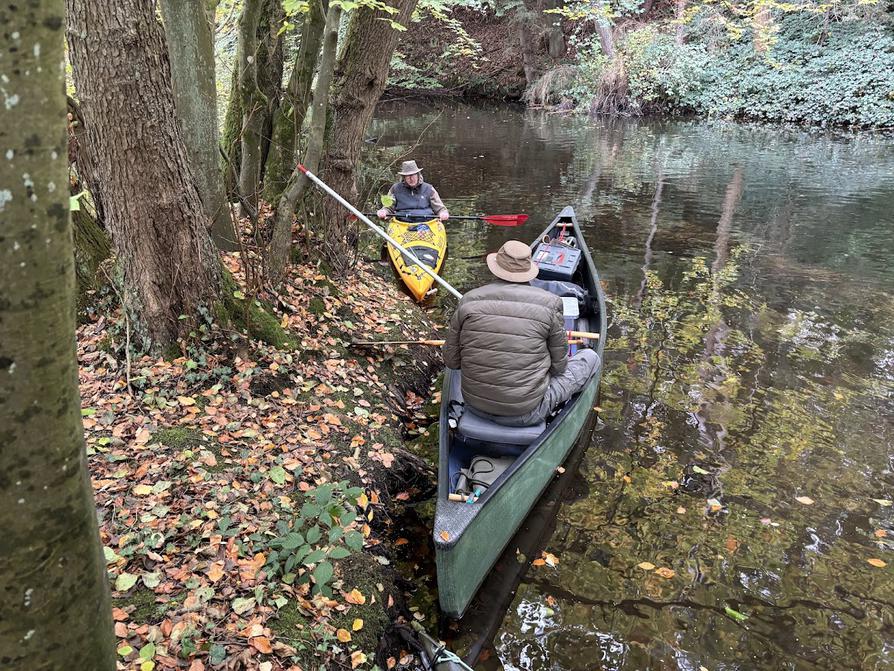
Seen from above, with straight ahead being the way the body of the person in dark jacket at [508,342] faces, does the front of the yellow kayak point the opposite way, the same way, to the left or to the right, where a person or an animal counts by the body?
the opposite way

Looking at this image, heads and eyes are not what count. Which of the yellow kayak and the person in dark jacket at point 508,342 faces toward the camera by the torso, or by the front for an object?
the yellow kayak

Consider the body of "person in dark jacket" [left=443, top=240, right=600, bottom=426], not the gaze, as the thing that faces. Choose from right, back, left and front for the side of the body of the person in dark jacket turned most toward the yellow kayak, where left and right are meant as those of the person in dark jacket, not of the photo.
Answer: front

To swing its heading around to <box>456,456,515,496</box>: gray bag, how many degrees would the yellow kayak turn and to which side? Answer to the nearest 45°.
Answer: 0° — it already faces it

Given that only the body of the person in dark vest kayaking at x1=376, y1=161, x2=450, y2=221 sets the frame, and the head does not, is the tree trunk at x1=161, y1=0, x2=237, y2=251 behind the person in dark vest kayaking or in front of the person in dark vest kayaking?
in front

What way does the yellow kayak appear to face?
toward the camera

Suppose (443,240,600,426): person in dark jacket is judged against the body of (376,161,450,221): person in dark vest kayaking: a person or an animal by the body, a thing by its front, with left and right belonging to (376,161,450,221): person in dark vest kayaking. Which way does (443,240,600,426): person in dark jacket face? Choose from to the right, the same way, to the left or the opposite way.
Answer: the opposite way

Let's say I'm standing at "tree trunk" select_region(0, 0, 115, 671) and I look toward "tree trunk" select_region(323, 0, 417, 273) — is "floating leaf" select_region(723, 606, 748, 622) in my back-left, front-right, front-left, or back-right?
front-right

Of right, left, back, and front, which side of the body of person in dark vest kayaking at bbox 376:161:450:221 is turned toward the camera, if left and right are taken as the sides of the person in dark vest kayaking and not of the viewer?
front

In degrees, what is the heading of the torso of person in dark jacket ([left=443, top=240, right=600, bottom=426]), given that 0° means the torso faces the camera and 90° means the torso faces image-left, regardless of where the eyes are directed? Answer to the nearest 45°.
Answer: approximately 180°

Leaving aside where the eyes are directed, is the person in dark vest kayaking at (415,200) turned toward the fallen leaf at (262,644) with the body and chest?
yes

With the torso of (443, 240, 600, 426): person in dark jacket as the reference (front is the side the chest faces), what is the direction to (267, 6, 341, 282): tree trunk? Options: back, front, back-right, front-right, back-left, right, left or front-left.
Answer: front-left

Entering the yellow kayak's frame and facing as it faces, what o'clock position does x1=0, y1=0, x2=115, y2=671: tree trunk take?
The tree trunk is roughly at 12 o'clock from the yellow kayak.

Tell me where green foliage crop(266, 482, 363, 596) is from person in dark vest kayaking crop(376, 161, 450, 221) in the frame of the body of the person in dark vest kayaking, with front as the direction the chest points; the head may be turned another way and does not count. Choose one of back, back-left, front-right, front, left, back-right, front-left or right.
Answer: front

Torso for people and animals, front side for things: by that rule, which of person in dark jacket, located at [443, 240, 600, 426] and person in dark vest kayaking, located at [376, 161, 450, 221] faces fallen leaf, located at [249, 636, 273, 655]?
person in dark vest kayaking, located at [376, 161, 450, 221]

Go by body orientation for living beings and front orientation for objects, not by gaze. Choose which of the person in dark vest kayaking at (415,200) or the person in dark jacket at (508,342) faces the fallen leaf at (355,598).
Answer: the person in dark vest kayaking at (415,200)
